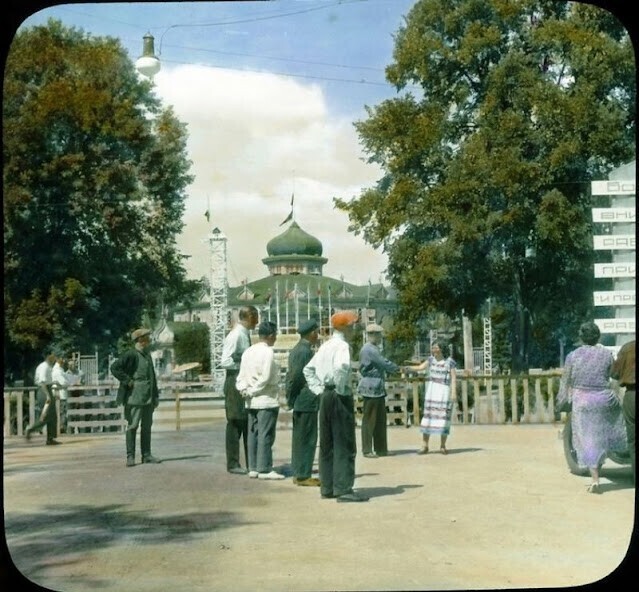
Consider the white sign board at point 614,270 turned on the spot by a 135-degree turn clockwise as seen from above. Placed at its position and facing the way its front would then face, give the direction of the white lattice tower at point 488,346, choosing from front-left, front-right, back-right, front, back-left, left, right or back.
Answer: front

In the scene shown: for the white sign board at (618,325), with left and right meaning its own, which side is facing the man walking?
right

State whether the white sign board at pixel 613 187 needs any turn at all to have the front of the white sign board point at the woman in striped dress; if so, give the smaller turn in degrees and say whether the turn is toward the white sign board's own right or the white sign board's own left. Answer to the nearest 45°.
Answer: approximately 45° to the white sign board's own right

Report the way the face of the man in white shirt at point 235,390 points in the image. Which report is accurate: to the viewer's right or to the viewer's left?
to the viewer's right

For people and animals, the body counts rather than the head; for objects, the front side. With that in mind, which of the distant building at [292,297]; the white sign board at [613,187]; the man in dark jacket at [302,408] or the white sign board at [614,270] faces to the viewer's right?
the man in dark jacket

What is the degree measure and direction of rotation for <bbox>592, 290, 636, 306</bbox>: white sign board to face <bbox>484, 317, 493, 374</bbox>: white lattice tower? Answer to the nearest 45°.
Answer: approximately 135° to its right
